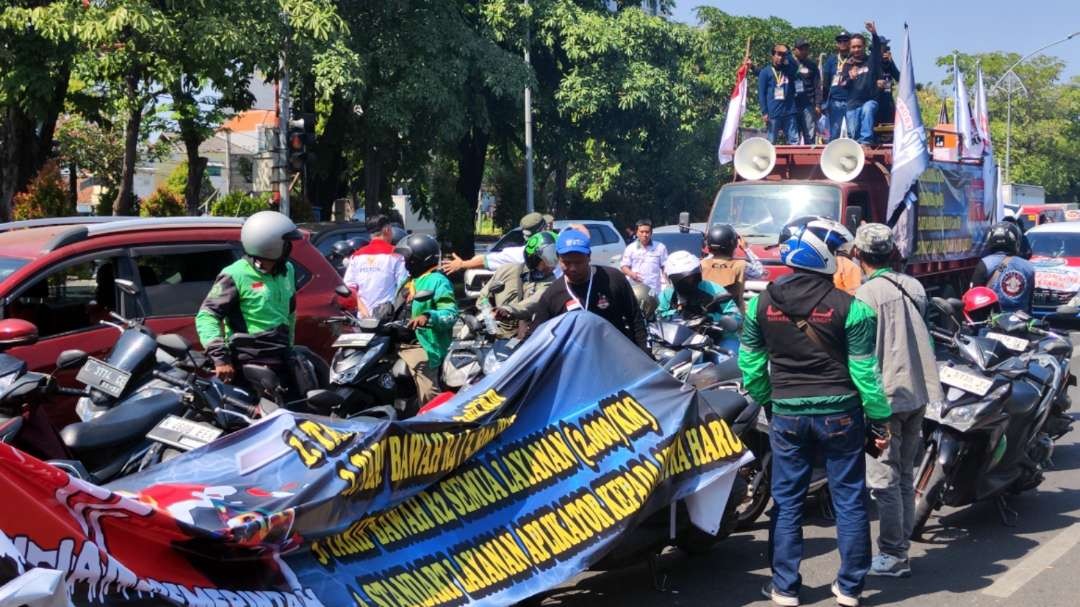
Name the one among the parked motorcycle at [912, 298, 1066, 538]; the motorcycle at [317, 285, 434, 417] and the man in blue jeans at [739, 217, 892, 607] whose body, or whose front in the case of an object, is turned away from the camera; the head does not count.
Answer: the man in blue jeans

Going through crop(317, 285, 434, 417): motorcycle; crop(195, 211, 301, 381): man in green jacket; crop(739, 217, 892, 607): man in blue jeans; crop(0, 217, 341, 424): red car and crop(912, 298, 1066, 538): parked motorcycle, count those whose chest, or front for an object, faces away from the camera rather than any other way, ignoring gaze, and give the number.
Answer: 1

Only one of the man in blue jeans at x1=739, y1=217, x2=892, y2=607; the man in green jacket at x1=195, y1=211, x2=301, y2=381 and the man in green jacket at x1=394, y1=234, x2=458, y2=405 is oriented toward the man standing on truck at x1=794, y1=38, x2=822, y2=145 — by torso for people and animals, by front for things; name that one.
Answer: the man in blue jeans

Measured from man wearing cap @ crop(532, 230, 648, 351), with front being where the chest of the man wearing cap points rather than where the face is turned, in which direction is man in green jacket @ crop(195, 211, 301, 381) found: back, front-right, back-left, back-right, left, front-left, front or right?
right

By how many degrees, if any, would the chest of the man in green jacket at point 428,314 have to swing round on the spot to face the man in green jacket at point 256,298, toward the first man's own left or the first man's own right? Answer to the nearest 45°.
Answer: approximately 45° to the first man's own left

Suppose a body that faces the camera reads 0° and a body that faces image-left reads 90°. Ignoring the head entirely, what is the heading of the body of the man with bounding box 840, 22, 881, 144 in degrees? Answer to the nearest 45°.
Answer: approximately 0°

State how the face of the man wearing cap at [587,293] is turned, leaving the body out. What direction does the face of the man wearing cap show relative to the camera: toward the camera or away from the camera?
toward the camera

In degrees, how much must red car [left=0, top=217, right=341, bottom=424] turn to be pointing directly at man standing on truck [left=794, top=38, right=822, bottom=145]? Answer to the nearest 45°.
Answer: approximately 180°

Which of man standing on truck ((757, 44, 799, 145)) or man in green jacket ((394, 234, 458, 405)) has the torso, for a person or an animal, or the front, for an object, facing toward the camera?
the man standing on truck

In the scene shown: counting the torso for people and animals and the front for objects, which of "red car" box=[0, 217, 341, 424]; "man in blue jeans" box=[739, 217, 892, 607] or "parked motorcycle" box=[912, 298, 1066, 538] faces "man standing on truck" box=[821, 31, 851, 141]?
the man in blue jeans

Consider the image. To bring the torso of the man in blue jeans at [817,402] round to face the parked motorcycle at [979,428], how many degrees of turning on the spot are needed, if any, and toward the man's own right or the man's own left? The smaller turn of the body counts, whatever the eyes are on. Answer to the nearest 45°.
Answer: approximately 45° to the man's own right

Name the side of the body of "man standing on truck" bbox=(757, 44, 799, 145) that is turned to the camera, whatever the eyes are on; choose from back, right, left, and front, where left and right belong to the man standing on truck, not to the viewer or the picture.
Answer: front

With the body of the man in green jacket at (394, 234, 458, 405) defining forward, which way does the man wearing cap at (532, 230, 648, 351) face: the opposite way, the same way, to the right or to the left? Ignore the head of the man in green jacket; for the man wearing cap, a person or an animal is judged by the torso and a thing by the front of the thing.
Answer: to the left

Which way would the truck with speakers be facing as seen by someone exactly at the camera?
facing the viewer and to the left of the viewer

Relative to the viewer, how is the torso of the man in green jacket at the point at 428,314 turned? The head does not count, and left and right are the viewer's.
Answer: facing to the left of the viewer

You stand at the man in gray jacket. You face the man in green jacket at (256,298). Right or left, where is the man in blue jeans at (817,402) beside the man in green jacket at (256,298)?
left
